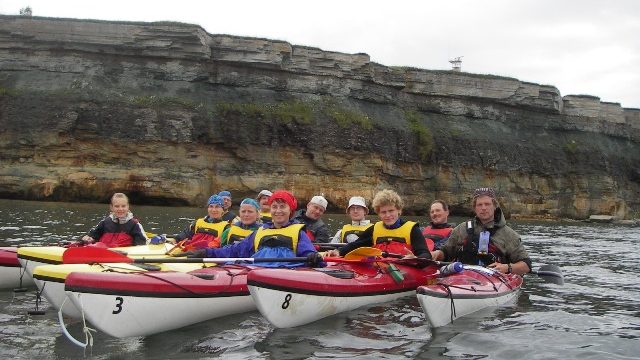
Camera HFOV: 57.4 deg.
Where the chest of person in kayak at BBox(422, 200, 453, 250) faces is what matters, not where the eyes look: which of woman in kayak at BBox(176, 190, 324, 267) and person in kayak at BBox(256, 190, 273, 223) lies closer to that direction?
the woman in kayak

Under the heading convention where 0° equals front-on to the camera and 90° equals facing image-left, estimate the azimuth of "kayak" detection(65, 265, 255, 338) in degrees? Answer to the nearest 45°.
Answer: approximately 45°

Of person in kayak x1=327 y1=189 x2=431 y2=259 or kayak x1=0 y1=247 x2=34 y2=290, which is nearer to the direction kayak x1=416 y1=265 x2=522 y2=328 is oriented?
the kayak

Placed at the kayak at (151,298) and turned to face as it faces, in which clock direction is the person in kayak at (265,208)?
The person in kayak is roughly at 5 o'clock from the kayak.

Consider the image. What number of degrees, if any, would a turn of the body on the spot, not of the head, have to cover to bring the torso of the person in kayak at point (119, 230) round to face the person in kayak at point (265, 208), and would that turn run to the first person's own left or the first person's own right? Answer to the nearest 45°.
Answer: approximately 90° to the first person's own left

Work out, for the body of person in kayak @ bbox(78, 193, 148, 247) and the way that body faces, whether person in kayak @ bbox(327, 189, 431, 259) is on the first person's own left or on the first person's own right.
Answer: on the first person's own left

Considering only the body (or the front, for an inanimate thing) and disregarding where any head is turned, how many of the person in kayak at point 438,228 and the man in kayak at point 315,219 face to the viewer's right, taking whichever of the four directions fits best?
0

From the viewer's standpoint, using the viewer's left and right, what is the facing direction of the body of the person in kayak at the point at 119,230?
facing the viewer

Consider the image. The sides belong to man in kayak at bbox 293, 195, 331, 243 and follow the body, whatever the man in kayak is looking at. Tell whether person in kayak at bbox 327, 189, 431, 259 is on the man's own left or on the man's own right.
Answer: on the man's own left

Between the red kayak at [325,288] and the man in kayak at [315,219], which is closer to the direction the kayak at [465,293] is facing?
the red kayak
